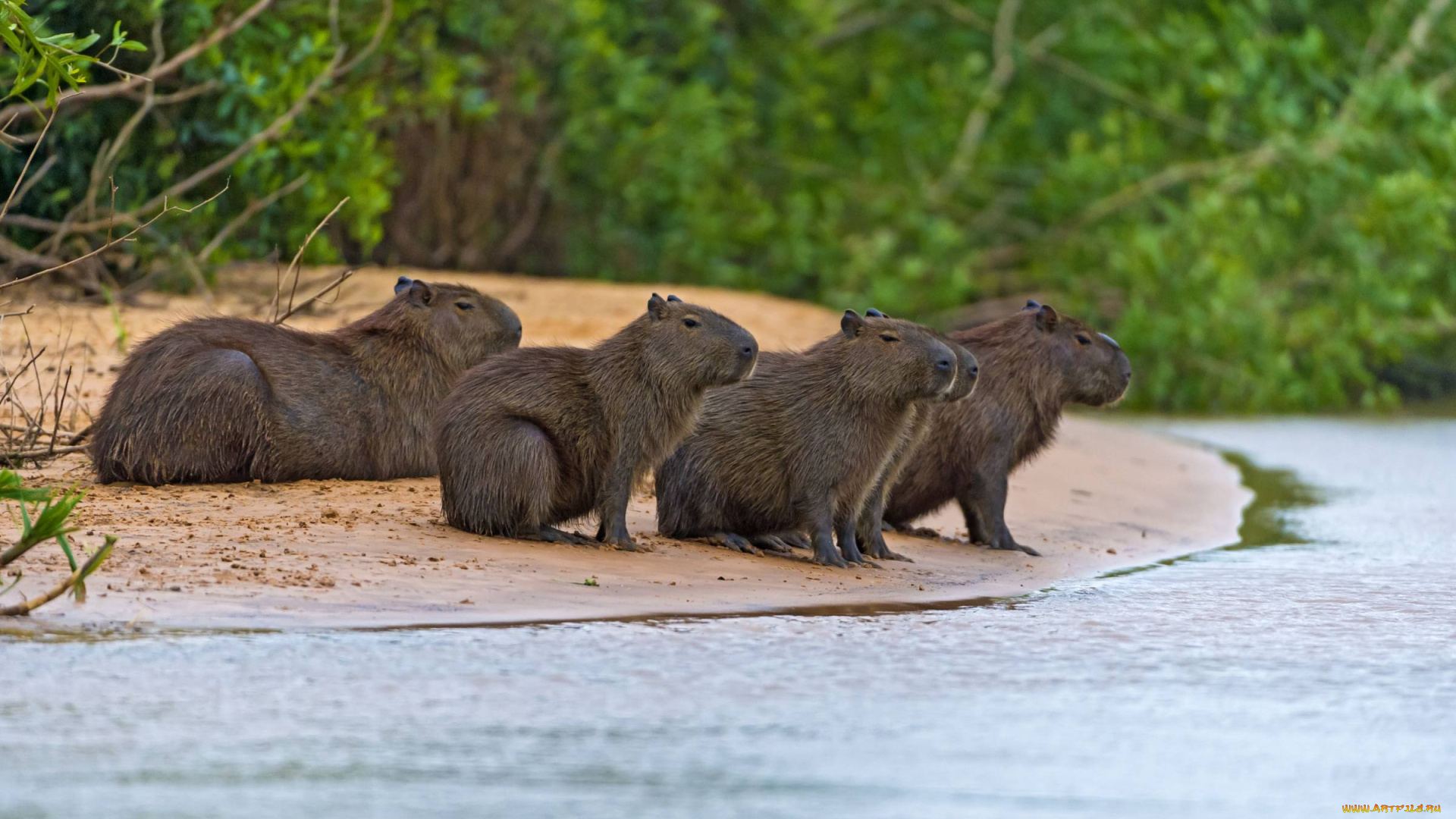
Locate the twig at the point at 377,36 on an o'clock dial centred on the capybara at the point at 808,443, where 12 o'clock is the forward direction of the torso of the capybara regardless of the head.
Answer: The twig is roughly at 8 o'clock from the capybara.

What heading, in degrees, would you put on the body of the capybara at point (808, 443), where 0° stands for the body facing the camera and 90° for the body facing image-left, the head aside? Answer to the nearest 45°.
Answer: approximately 270°

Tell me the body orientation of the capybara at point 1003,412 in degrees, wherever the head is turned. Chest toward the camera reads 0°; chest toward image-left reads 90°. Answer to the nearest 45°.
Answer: approximately 270°

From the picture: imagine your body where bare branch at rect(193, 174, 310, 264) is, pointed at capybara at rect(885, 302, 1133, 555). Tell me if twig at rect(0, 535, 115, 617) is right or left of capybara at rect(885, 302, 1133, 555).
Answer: right

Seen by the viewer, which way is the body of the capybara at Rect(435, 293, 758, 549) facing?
to the viewer's right

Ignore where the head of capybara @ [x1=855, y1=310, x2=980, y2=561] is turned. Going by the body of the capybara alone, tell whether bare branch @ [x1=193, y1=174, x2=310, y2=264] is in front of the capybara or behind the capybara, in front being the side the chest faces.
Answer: behind

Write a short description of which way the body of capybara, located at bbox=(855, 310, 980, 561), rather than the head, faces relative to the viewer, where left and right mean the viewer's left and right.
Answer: facing to the right of the viewer

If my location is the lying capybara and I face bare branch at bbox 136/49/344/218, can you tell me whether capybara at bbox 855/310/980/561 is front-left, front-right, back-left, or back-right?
back-right

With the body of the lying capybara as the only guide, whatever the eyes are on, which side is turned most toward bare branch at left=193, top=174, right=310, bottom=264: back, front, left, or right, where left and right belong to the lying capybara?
left

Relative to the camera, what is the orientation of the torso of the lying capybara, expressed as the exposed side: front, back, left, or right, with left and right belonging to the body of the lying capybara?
right

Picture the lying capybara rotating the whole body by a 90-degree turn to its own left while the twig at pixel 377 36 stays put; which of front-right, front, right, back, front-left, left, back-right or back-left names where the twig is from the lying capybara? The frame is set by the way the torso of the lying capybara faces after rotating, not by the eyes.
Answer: front

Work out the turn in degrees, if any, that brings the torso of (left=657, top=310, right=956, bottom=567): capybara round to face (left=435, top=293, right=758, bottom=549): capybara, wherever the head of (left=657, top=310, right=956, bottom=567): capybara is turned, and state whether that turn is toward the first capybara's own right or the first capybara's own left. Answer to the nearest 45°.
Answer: approximately 135° to the first capybara's own right

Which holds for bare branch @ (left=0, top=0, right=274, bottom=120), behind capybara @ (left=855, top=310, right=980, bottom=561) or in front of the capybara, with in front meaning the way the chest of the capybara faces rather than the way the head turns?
behind
